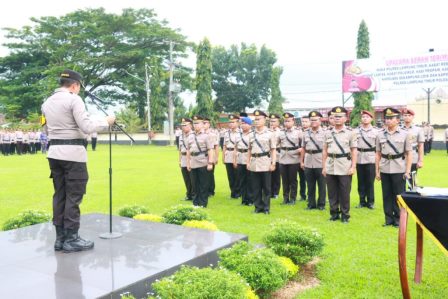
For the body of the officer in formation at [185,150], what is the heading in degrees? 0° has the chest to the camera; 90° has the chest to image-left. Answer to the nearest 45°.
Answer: approximately 45°

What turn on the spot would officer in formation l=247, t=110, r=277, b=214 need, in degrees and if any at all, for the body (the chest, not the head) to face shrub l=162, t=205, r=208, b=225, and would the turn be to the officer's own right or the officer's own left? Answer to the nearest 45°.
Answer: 0° — they already face it

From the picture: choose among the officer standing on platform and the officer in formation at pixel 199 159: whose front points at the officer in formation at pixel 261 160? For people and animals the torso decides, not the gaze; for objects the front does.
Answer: the officer standing on platform

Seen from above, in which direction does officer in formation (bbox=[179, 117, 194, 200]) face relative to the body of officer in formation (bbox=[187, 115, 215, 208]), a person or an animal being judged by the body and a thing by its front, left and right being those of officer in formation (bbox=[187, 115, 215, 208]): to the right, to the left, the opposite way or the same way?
the same way

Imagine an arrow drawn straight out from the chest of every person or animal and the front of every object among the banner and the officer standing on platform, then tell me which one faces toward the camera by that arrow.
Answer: the banner

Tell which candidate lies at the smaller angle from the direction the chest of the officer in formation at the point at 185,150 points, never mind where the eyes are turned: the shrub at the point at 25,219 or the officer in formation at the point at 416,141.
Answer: the shrub

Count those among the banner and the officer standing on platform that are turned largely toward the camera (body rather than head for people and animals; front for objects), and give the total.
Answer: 1

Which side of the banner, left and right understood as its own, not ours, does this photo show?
front

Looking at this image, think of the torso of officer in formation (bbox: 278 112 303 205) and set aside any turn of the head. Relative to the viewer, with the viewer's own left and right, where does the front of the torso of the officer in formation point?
facing the viewer and to the left of the viewer

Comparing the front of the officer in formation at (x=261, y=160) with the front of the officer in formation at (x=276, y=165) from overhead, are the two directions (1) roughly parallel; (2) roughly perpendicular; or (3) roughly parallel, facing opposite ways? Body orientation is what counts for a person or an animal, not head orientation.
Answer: roughly parallel

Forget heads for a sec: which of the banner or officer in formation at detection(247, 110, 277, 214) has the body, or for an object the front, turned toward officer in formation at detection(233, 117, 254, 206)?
the banner

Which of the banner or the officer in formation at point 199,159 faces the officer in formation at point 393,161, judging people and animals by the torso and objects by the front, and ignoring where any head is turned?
the banner

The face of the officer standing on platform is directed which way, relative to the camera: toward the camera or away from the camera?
away from the camera

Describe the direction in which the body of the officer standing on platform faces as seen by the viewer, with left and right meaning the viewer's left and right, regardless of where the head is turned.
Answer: facing away from the viewer and to the right of the viewer

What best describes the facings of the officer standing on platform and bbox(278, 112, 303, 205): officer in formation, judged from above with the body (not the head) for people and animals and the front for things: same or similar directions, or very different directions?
very different directions

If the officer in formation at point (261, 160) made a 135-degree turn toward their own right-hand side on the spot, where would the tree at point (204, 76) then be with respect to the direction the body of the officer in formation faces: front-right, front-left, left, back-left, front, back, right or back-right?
front

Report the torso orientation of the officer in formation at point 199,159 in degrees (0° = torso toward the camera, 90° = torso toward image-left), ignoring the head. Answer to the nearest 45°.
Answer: approximately 45°

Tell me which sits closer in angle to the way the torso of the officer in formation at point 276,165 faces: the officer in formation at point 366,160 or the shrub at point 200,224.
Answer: the shrub

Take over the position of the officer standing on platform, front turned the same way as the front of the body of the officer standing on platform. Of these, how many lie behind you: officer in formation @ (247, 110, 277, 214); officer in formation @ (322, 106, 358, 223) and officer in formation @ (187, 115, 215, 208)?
0
